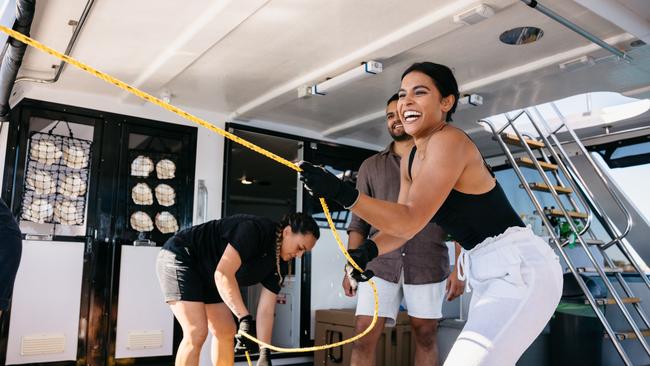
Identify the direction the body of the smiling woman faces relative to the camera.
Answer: to the viewer's left

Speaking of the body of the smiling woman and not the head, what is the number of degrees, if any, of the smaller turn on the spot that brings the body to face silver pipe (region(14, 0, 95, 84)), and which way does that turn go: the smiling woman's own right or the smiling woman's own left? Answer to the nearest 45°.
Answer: approximately 45° to the smiling woman's own right

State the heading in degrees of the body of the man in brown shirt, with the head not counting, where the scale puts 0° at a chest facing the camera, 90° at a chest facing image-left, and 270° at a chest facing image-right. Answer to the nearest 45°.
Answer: approximately 0°

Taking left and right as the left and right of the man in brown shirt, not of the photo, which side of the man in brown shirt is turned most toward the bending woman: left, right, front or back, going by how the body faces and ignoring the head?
right

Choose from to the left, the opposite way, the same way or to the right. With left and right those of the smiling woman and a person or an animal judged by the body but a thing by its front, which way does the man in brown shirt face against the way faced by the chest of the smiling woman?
to the left

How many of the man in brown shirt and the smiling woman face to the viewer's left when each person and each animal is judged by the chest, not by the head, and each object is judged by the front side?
1

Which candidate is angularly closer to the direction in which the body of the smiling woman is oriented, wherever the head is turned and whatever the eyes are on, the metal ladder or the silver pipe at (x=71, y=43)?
the silver pipe

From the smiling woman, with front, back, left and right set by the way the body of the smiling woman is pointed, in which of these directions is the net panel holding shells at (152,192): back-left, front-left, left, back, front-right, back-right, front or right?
front-right

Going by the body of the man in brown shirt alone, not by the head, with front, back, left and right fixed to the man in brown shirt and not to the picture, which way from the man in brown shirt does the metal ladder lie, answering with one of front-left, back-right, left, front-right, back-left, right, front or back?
back-left
